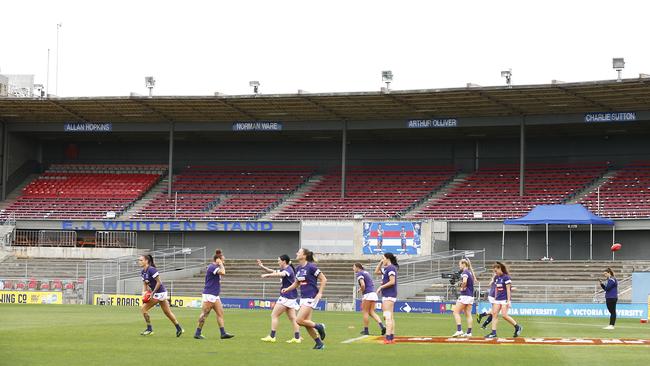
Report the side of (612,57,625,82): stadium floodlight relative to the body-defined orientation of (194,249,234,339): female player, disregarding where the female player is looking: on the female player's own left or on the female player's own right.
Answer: on the female player's own left

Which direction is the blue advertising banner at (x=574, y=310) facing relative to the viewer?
toward the camera

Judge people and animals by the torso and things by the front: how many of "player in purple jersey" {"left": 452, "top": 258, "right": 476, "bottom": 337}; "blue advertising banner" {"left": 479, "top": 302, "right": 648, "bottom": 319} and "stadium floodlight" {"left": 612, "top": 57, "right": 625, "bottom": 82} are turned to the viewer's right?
0

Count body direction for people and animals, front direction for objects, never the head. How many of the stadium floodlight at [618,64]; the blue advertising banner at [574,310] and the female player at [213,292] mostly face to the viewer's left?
0

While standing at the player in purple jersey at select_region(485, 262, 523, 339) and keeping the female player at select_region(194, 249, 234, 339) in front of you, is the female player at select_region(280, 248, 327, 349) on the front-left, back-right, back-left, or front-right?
front-left

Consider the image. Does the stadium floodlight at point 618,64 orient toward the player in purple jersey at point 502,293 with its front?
yes

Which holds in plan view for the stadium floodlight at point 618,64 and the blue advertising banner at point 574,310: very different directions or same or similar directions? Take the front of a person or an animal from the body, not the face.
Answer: same or similar directions
